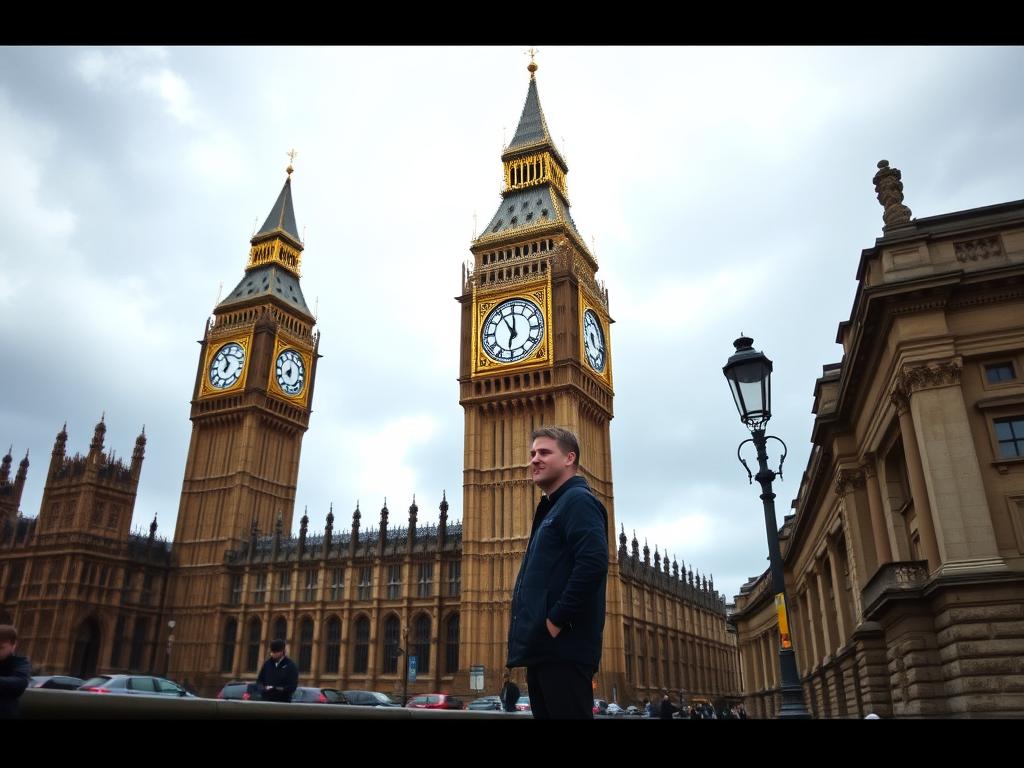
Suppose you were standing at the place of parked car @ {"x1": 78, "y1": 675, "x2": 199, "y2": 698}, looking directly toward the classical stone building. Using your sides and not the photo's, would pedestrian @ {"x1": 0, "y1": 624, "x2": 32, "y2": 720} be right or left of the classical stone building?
right

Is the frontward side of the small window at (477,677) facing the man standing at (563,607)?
yes

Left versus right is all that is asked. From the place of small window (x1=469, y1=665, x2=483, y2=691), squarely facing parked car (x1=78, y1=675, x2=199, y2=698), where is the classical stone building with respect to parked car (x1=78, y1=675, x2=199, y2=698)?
left

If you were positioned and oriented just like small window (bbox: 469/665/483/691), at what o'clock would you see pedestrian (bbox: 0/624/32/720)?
The pedestrian is roughly at 12 o'clock from the small window.

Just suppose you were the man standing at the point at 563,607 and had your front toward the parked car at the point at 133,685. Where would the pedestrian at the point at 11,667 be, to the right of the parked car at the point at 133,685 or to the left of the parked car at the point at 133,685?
left

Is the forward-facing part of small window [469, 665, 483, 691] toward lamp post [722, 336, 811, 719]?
yes

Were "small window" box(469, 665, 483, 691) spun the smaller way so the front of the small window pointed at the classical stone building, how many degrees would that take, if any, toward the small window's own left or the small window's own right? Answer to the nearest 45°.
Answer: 0° — it already faces it
